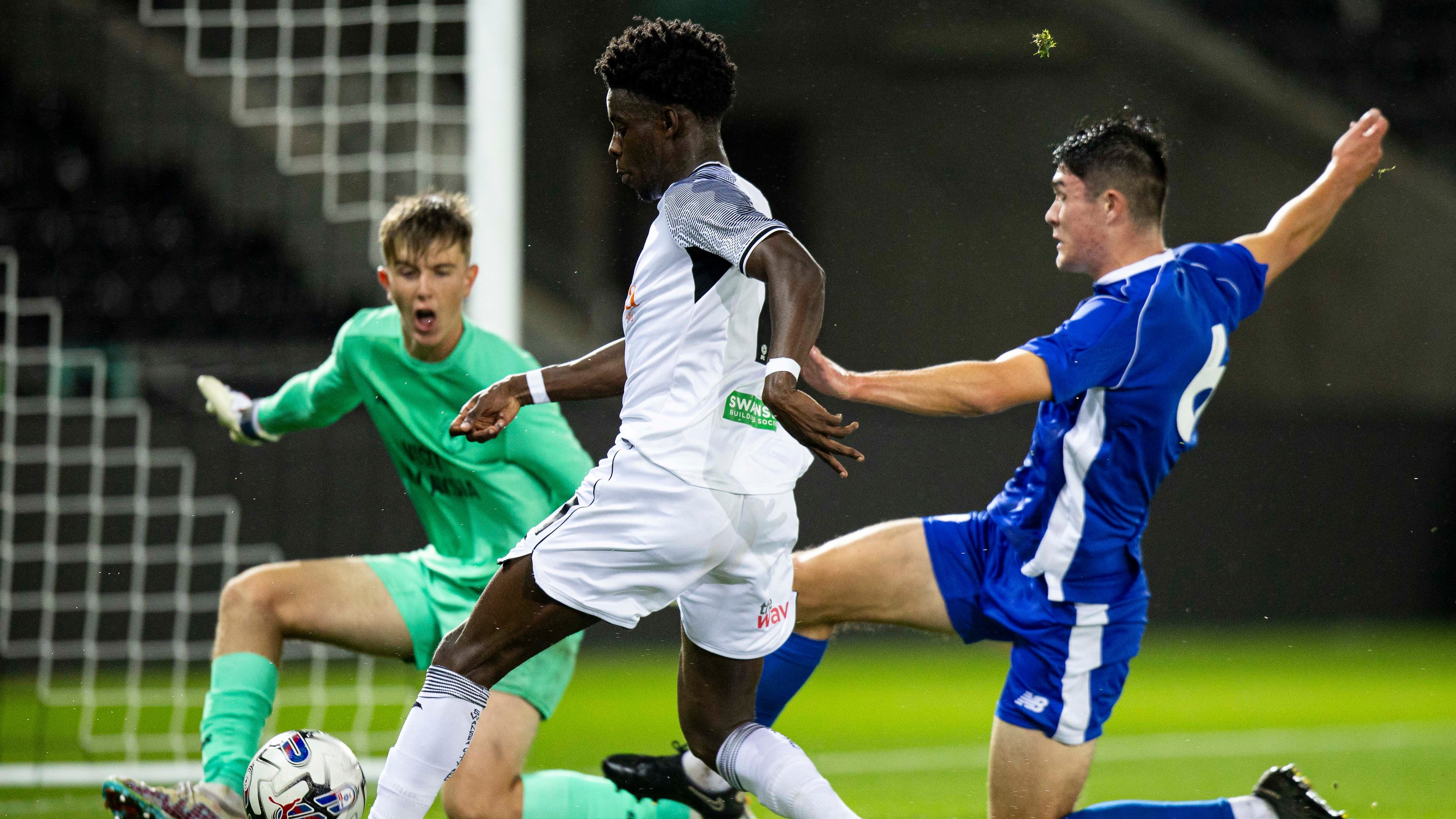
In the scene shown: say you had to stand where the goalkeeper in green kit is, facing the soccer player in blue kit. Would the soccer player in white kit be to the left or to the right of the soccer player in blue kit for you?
right

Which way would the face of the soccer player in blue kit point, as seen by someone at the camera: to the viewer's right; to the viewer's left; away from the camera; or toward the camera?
to the viewer's left

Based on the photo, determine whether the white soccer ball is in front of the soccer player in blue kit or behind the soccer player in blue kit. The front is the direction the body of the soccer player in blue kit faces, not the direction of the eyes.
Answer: in front

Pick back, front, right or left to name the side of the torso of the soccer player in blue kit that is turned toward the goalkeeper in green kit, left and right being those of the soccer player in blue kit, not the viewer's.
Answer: front

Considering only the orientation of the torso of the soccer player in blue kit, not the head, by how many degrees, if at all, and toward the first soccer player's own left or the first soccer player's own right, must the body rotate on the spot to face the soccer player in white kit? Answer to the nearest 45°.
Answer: approximately 45° to the first soccer player's own left

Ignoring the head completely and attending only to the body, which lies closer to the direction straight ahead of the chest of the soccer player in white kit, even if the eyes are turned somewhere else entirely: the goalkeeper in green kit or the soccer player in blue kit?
the goalkeeper in green kit

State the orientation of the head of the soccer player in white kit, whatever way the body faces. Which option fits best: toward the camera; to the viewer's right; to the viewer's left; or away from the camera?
to the viewer's left

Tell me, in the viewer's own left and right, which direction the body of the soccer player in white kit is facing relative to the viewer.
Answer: facing to the left of the viewer

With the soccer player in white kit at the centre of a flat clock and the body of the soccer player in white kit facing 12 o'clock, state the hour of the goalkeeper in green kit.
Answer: The goalkeeper in green kit is roughly at 2 o'clock from the soccer player in white kit.

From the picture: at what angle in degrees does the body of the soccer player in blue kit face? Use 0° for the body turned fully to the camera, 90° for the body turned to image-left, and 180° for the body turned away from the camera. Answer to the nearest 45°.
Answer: approximately 90°

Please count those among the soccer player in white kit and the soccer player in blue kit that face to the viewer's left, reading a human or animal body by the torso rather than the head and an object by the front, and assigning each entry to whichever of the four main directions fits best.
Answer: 2
